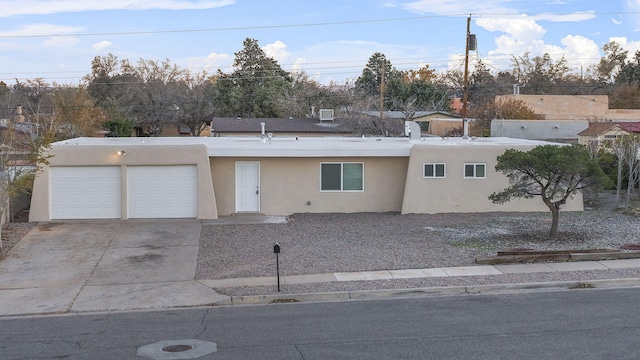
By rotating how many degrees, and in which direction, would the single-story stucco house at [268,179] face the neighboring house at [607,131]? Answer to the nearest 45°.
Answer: approximately 135° to its left

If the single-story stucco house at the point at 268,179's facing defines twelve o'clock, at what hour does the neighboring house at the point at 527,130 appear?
The neighboring house is roughly at 7 o'clock from the single-story stucco house.

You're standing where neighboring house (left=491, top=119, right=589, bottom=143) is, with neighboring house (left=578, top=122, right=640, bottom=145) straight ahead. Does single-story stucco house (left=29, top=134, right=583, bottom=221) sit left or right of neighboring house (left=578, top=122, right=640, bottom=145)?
right

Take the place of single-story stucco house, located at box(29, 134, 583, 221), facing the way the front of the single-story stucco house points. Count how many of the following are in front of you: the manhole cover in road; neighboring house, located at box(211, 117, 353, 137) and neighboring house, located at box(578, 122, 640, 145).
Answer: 1

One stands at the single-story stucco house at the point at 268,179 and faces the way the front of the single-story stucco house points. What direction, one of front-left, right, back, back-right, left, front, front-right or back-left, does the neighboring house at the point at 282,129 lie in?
back

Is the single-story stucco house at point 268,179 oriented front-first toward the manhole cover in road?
yes

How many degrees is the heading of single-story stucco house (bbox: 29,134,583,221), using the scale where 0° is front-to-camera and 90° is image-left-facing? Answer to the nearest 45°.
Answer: approximately 0°

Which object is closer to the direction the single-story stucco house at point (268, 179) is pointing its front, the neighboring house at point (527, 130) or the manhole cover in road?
the manhole cover in road
